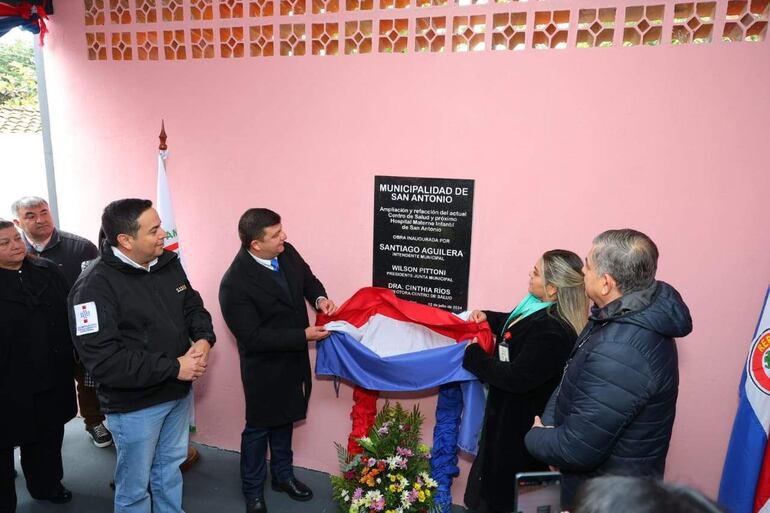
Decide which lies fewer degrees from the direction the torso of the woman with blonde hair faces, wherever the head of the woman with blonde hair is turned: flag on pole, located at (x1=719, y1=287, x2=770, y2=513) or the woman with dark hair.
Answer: the woman with dark hair

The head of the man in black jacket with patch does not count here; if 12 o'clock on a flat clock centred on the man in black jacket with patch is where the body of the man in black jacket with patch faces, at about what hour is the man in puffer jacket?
The man in puffer jacket is roughly at 12 o'clock from the man in black jacket with patch.

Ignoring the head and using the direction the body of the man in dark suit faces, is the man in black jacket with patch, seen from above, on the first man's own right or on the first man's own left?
on the first man's own right

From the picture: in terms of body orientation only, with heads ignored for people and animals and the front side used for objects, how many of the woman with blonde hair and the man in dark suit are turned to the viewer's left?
1

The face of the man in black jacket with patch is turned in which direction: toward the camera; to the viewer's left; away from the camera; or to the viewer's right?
to the viewer's right

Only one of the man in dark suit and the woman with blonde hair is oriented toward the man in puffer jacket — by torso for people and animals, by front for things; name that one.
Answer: the man in dark suit

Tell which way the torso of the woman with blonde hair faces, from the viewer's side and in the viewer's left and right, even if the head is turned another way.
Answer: facing to the left of the viewer

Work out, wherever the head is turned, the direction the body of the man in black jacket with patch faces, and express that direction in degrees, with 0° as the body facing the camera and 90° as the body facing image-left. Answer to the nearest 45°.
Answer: approximately 315°

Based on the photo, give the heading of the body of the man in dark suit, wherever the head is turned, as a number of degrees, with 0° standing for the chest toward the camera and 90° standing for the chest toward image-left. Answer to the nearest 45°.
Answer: approximately 315°

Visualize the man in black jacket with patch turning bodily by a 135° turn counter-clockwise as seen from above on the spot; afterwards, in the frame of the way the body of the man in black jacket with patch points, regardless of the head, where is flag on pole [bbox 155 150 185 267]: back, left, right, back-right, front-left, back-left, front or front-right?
front

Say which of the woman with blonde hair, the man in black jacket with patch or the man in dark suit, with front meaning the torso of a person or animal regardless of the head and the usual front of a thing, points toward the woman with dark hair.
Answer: the woman with blonde hair

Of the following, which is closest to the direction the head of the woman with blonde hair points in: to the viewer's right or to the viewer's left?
to the viewer's left

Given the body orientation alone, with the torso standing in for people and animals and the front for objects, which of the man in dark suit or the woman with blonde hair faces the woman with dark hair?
the woman with blonde hair

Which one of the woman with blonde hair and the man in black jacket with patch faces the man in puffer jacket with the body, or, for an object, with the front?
the man in black jacket with patch

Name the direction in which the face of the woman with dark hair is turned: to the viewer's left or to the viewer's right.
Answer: to the viewer's right

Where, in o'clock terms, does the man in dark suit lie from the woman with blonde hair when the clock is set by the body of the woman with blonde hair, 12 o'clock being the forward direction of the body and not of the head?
The man in dark suit is roughly at 12 o'clock from the woman with blonde hair.
